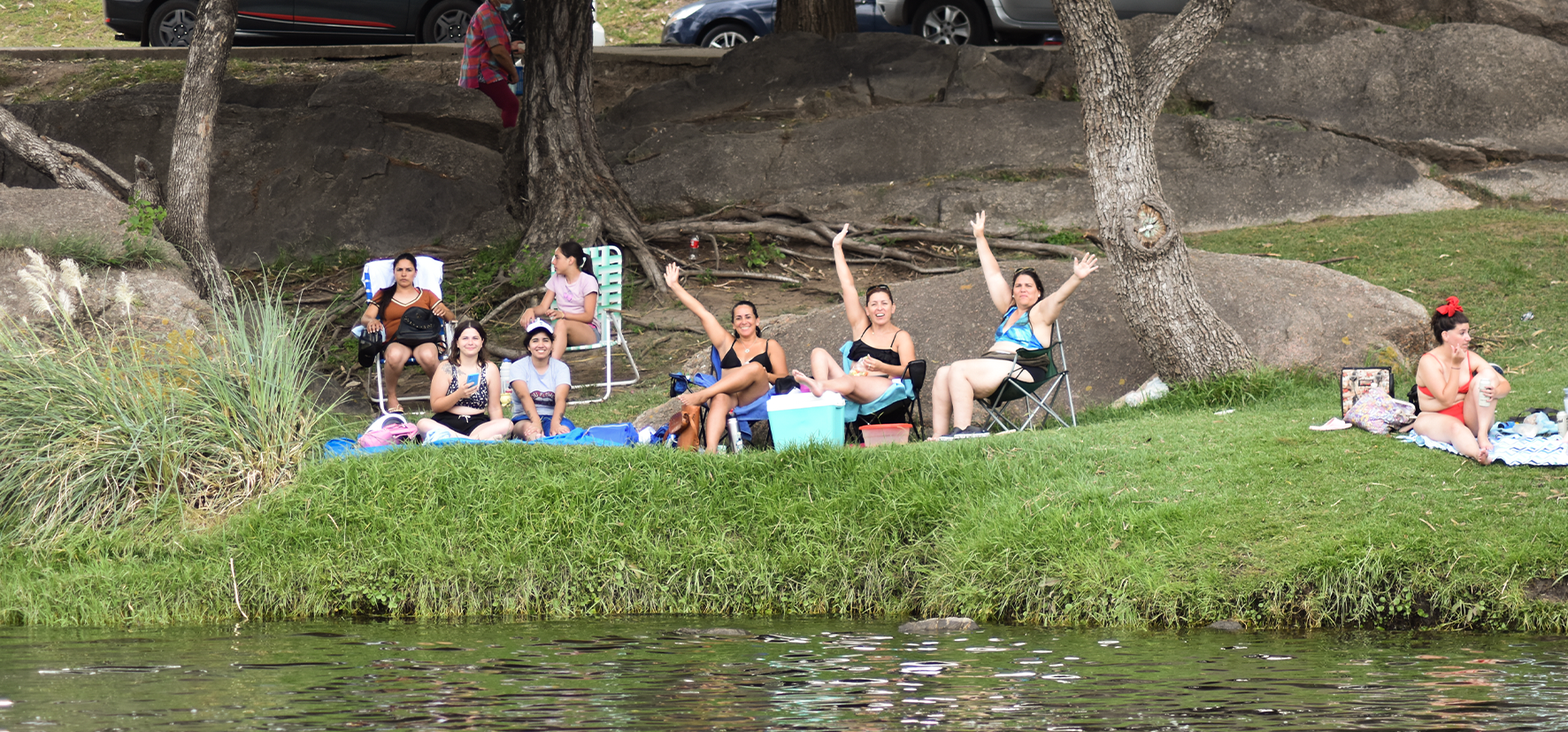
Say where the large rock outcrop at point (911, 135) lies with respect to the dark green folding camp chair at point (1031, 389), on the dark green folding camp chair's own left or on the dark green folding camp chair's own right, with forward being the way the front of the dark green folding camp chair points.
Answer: on the dark green folding camp chair's own right

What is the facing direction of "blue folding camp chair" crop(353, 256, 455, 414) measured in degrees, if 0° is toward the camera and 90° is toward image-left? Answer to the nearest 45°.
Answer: approximately 0°

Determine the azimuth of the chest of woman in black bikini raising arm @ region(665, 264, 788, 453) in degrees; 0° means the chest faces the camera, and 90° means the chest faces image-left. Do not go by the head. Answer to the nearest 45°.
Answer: approximately 45°

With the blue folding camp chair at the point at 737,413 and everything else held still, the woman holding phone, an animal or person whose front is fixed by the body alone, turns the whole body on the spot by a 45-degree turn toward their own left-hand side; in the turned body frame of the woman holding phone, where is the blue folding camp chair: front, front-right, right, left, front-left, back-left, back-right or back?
front-left

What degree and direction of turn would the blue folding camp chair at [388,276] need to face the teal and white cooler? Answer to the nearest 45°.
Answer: approximately 45° to its left

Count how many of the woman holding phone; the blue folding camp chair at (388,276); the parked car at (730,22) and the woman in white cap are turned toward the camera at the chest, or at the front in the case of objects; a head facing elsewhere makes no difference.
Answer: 3

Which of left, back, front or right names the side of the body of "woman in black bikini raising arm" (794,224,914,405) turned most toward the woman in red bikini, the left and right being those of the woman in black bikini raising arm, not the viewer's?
left

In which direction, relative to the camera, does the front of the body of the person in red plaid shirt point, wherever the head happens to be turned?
to the viewer's right

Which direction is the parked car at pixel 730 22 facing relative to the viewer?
to the viewer's left

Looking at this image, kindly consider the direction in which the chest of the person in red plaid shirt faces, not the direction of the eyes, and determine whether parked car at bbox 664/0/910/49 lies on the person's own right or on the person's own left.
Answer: on the person's own left

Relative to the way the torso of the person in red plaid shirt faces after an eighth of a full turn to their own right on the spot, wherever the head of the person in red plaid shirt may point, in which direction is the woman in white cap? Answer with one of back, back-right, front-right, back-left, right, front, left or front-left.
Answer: front-right

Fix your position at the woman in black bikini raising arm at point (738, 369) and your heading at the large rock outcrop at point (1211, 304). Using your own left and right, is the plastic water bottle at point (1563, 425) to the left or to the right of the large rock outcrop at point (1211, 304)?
right

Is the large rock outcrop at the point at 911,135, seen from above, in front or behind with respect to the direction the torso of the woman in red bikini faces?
behind

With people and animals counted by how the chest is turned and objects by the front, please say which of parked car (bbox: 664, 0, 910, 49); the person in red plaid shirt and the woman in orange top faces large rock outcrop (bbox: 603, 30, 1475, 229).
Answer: the person in red plaid shirt

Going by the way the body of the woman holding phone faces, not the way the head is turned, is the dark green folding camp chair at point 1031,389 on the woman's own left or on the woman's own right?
on the woman's own left
